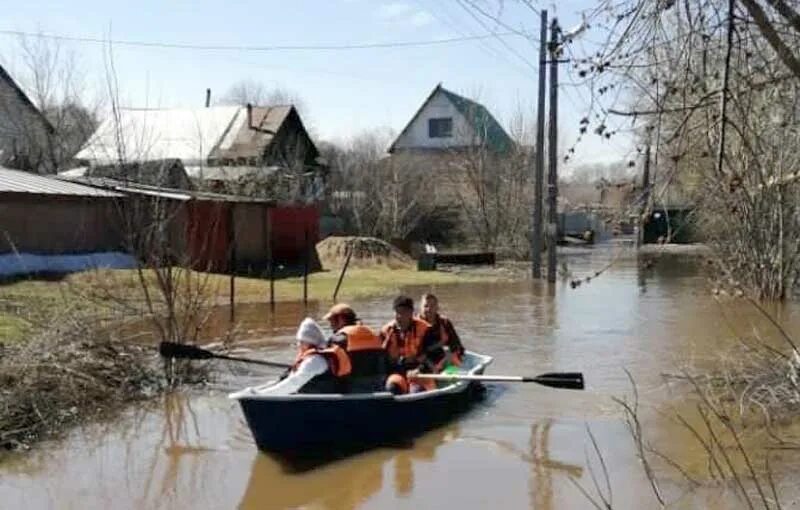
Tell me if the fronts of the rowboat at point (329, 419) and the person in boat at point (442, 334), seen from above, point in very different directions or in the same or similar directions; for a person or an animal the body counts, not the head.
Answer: very different directions

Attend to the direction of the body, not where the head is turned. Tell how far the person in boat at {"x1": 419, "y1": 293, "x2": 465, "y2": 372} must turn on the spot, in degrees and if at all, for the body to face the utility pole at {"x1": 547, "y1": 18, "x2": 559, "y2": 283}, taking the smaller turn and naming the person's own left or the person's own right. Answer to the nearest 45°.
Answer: approximately 135° to the person's own right

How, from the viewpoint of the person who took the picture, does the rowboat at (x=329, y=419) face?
facing away from the viewer and to the right of the viewer

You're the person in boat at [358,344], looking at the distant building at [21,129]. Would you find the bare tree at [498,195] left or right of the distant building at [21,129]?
right

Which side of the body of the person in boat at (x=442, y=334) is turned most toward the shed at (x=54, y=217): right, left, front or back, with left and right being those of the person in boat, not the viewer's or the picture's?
right

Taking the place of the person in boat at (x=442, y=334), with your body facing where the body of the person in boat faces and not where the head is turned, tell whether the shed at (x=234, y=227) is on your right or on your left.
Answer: on your right

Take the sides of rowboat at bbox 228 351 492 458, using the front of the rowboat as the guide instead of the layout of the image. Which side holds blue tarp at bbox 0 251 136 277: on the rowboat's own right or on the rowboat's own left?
on the rowboat's own right
